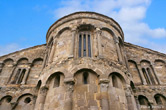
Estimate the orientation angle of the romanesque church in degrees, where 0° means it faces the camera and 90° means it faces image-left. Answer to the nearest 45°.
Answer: approximately 180°
